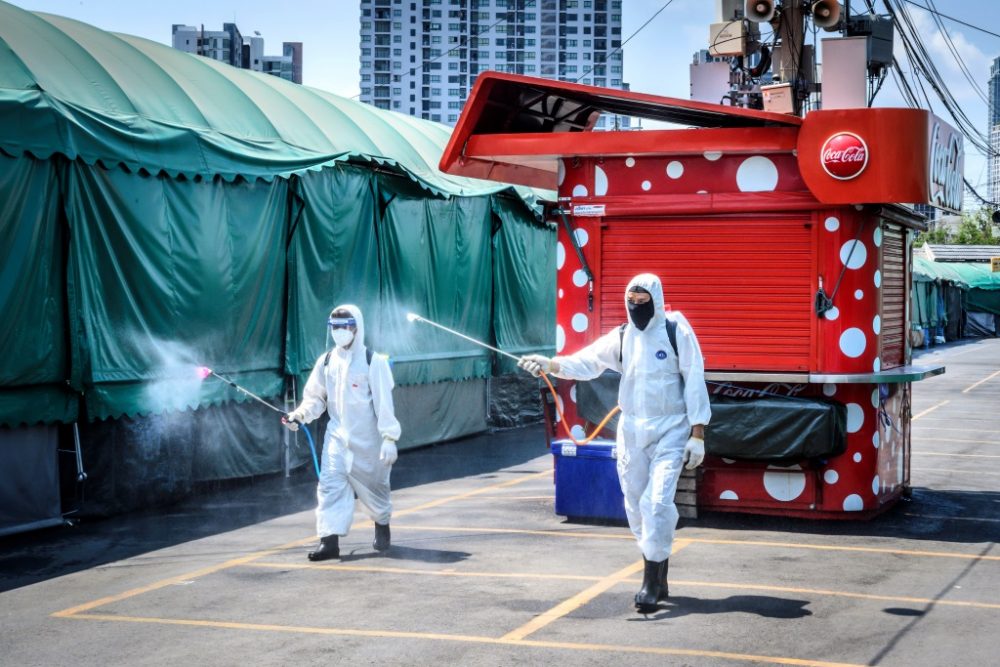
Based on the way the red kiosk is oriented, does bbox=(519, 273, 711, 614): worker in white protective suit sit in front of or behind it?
in front

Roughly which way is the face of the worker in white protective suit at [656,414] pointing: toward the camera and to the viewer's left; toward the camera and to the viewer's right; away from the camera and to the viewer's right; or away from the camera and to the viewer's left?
toward the camera and to the viewer's left

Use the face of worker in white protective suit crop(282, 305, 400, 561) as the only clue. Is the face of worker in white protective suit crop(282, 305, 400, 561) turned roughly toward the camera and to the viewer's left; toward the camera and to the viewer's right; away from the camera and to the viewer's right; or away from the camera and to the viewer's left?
toward the camera and to the viewer's left

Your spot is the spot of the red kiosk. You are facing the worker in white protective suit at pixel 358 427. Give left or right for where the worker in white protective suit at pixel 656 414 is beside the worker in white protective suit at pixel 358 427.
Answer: left

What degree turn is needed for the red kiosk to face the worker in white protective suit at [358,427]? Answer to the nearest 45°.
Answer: approximately 45° to its right

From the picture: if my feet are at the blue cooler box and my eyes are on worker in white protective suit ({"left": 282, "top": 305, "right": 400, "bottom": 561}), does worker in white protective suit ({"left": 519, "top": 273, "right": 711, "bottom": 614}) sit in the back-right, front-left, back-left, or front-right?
front-left

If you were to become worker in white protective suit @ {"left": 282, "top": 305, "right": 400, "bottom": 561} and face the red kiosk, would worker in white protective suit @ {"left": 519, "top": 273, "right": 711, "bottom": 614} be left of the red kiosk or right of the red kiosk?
right

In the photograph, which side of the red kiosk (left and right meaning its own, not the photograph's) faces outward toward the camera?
front
